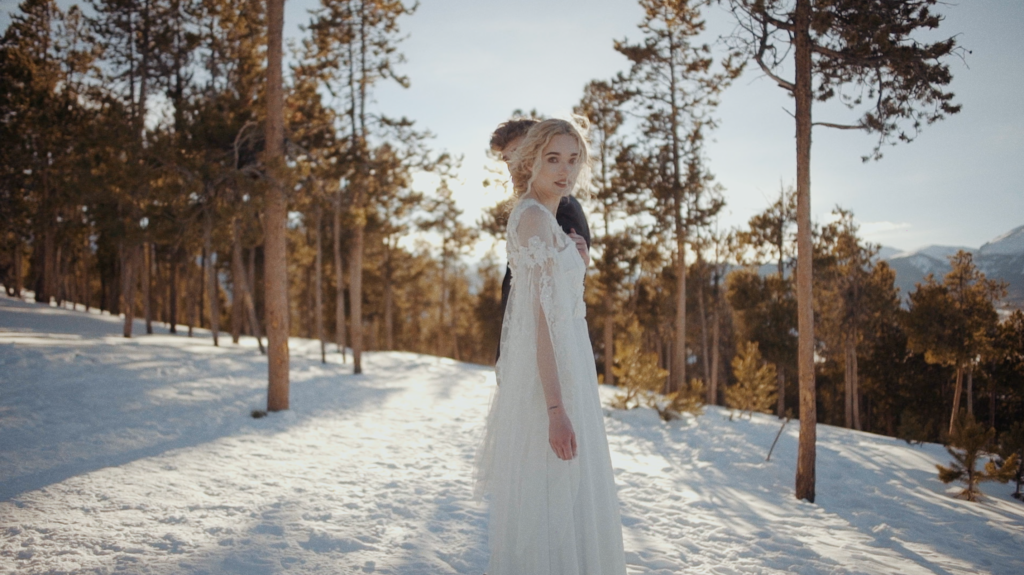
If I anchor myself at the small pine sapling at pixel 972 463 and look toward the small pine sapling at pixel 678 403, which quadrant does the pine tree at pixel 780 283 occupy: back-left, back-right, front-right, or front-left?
front-right

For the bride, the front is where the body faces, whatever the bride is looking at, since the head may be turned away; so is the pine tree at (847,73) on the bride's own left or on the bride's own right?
on the bride's own left

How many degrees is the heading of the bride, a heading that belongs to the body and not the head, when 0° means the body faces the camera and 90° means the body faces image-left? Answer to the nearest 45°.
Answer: approximately 270°

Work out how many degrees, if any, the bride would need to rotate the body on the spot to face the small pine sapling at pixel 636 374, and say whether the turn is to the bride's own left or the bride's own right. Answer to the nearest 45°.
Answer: approximately 90° to the bride's own left

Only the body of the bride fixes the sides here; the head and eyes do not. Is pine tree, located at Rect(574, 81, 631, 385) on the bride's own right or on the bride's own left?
on the bride's own left
